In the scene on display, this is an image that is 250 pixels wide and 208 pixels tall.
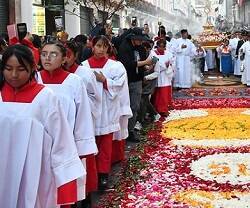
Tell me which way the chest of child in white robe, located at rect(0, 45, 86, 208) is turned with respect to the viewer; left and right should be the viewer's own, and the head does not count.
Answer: facing the viewer

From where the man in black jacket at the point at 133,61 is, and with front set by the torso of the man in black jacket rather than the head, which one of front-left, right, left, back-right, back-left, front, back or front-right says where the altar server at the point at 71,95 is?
right

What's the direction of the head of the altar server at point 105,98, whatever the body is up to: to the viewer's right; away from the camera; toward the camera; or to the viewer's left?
toward the camera

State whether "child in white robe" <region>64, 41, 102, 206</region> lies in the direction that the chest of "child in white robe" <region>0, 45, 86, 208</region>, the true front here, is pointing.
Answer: no

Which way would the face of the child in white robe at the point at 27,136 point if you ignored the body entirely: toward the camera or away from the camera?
toward the camera

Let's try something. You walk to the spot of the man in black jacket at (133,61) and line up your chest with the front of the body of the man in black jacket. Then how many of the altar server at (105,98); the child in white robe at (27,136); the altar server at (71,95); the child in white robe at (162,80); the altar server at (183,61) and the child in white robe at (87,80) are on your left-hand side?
2

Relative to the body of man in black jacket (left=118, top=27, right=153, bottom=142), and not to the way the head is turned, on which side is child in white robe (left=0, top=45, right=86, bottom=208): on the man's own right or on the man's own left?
on the man's own right

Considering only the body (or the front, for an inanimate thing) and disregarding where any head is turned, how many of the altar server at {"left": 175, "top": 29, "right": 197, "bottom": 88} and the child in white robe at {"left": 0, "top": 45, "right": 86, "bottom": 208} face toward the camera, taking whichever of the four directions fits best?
2

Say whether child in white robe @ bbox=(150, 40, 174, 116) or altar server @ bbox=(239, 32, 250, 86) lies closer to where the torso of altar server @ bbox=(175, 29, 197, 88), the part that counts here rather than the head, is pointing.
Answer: the child in white robe

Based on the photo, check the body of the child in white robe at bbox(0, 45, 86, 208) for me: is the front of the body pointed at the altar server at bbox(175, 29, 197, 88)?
no

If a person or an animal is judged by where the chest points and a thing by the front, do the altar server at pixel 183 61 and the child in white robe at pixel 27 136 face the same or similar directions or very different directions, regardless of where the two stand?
same or similar directions

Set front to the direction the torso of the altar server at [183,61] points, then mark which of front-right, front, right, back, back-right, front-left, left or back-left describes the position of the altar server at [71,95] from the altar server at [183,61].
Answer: front

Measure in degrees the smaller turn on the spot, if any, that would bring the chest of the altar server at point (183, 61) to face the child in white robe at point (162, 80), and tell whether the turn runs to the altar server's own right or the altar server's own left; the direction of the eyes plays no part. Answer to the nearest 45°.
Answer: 0° — they already face them
